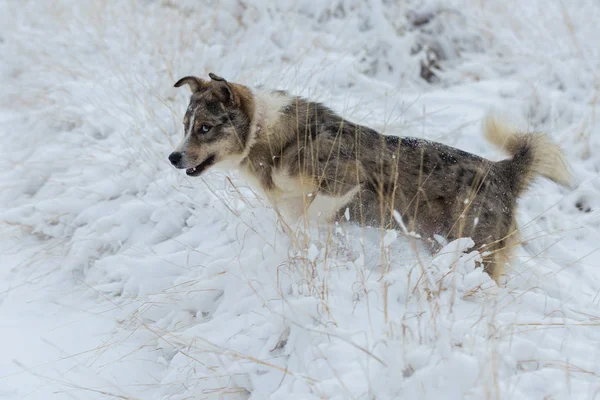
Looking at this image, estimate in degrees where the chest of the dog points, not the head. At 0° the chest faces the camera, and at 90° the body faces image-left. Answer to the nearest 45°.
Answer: approximately 90°
